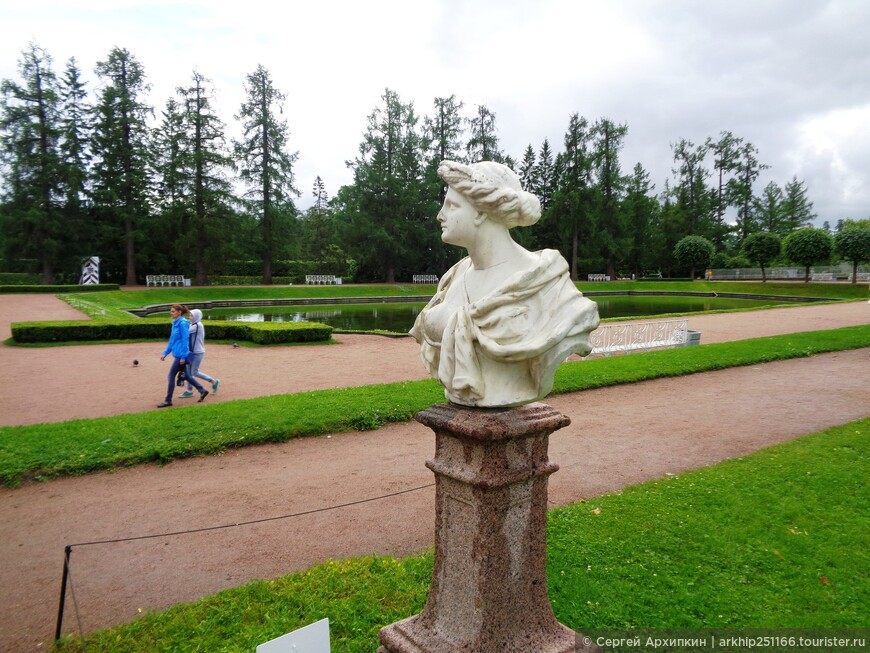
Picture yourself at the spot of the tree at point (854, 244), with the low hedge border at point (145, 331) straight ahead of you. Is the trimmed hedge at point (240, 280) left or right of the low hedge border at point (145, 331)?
right

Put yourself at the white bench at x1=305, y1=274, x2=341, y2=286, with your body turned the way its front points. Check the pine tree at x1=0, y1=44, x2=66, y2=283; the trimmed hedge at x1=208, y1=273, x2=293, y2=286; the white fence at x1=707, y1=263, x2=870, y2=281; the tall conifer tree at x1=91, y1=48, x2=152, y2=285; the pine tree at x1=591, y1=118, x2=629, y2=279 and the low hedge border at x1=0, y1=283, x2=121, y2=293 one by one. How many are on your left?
2

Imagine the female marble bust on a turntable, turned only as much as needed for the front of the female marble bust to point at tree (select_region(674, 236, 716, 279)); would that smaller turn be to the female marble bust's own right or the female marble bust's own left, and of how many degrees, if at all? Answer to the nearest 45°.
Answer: approximately 135° to the female marble bust's own right

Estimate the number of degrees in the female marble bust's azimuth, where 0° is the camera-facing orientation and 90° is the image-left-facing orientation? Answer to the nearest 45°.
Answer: approximately 45°

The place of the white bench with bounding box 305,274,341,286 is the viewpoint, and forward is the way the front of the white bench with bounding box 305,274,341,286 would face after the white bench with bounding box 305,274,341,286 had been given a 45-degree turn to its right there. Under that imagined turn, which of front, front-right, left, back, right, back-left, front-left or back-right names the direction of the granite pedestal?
front-left

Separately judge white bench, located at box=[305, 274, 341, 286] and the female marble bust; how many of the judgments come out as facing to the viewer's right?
0

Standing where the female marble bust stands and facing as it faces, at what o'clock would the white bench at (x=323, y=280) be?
The white bench is roughly at 4 o'clock from the female marble bust.

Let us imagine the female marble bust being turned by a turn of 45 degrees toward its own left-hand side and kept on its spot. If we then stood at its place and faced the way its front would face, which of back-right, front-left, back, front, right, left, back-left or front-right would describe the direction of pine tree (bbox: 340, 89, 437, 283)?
back

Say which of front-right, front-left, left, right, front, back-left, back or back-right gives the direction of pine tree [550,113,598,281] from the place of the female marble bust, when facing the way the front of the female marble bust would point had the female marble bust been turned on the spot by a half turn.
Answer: front-left

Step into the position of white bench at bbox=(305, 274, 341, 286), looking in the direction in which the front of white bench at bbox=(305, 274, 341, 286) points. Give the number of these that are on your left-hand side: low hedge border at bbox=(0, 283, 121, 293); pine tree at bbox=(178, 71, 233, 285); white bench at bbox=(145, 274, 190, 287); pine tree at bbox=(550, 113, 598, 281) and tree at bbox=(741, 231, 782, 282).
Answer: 2

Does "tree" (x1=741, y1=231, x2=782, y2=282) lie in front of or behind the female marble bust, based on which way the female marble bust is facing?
behind

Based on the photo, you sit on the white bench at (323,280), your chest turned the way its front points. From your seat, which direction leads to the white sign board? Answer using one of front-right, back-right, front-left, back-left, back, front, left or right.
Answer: front

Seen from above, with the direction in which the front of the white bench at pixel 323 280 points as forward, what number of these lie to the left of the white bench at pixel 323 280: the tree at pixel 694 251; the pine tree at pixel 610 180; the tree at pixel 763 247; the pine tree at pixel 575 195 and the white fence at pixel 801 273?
5

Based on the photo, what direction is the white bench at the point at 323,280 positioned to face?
toward the camera
